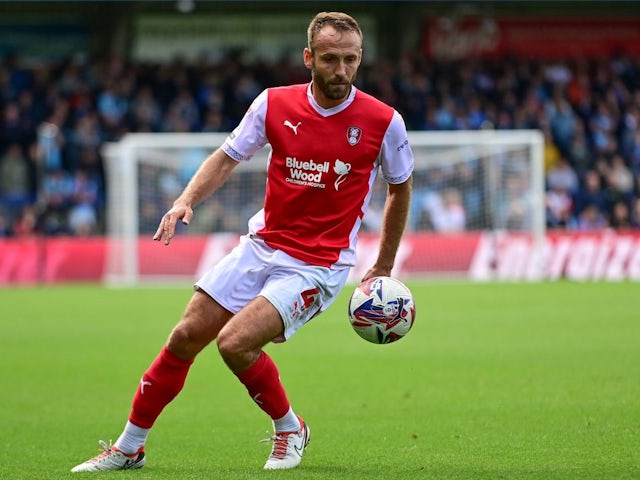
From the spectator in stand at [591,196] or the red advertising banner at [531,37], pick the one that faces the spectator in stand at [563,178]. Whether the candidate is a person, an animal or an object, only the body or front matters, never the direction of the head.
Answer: the red advertising banner

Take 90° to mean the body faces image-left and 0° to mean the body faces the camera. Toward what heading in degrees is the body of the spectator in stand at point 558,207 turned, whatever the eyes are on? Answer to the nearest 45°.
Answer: approximately 0°

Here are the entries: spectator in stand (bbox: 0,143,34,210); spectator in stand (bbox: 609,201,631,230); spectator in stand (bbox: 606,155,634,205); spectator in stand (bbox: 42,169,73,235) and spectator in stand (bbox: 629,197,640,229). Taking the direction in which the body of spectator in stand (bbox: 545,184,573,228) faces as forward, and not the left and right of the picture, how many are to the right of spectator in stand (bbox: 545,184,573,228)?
2

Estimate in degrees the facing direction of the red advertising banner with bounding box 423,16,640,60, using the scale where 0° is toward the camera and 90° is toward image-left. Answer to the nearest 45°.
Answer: approximately 0°
